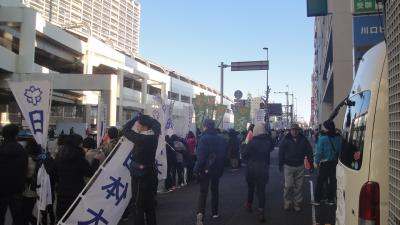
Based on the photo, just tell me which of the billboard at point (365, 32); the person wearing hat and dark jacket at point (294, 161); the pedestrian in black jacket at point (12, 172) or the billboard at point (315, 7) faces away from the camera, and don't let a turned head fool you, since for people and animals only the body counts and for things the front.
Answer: the pedestrian in black jacket

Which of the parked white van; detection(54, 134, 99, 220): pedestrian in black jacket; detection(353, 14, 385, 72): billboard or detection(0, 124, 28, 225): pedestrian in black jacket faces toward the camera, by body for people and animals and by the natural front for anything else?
the billboard

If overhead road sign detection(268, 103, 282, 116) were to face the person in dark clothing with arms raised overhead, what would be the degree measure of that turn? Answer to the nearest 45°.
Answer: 0° — it already faces them

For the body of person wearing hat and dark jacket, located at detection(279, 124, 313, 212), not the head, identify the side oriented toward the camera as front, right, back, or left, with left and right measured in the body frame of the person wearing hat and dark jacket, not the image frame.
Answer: front

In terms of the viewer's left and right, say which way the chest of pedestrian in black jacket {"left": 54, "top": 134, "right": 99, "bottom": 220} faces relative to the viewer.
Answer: facing away from the viewer and to the right of the viewer

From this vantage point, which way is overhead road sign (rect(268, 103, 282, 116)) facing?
toward the camera

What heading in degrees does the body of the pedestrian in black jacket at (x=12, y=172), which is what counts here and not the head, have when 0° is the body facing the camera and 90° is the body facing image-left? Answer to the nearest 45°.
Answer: approximately 180°

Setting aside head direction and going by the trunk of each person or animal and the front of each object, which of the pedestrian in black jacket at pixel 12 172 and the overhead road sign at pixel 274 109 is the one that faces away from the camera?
the pedestrian in black jacket

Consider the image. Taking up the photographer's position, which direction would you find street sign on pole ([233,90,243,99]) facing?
facing the viewer

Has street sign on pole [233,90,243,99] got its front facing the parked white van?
yes

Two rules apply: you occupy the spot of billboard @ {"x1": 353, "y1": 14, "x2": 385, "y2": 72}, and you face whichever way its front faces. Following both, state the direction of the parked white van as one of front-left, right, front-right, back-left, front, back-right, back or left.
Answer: front

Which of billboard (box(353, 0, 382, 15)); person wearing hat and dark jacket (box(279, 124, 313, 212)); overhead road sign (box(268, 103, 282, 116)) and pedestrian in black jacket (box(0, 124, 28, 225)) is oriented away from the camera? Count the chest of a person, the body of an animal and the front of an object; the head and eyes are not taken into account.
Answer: the pedestrian in black jacket

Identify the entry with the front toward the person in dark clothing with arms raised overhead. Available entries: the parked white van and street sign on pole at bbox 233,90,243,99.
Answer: the street sign on pole

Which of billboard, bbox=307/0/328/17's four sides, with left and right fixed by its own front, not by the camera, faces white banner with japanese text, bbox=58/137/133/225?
front
